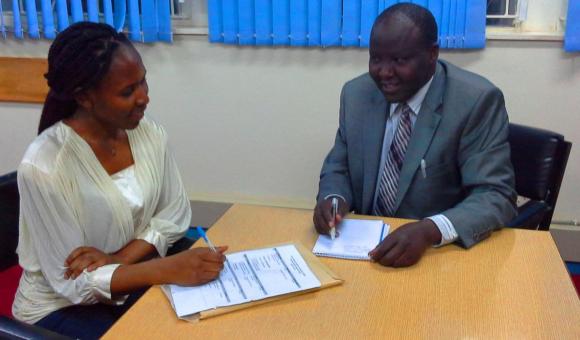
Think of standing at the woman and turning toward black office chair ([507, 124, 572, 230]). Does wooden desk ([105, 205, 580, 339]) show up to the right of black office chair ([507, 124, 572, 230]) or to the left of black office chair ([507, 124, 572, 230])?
right

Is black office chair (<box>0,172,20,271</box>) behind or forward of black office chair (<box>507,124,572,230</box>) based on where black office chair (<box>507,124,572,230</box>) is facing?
forward

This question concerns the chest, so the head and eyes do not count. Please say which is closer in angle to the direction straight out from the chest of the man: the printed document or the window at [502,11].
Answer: the printed document

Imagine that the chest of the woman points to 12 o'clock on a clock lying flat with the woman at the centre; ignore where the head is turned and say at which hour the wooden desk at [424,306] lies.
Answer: The wooden desk is roughly at 12 o'clock from the woman.

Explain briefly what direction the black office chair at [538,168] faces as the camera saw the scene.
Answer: facing the viewer and to the left of the viewer

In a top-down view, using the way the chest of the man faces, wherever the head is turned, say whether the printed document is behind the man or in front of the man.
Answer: in front

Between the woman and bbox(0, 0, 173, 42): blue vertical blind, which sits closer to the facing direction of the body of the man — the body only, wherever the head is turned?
the woman

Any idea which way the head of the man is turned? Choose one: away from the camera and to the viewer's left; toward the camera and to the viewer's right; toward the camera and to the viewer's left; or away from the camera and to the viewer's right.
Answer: toward the camera and to the viewer's left

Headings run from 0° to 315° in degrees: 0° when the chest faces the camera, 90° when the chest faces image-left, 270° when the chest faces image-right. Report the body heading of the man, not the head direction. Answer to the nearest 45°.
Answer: approximately 45°

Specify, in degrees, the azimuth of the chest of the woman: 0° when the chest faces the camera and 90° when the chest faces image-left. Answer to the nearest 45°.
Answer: approximately 315°
